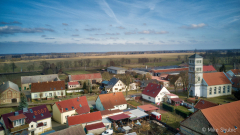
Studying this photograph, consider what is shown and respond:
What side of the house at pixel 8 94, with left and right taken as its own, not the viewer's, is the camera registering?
front

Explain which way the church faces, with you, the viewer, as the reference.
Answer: facing the viewer and to the left of the viewer

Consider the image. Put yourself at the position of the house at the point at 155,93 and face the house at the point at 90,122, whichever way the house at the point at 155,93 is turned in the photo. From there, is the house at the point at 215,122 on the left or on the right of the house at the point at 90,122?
left

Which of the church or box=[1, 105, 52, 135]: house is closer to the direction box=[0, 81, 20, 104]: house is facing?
the house

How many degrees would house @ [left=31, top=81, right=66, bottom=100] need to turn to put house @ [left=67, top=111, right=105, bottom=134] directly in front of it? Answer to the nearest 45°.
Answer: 0° — it already faces it

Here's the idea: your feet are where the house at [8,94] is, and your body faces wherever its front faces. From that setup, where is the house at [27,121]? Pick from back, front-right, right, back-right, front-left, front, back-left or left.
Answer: front

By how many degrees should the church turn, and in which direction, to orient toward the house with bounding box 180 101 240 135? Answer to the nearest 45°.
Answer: approximately 45° to its left

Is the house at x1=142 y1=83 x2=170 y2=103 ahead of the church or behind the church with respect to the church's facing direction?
ahead

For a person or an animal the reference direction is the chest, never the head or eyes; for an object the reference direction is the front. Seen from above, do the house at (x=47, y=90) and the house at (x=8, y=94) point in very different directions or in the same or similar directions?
same or similar directions

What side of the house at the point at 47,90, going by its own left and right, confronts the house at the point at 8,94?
right

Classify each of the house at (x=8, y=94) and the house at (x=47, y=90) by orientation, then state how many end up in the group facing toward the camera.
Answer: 2

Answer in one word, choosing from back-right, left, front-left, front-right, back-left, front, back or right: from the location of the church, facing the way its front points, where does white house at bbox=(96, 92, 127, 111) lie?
front

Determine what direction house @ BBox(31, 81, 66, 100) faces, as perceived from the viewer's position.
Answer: facing the viewer

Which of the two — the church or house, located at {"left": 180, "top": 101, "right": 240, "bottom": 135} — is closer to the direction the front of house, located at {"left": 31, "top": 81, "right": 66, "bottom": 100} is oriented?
the house

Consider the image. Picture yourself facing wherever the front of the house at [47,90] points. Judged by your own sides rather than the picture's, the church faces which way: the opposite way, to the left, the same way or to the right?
to the right
